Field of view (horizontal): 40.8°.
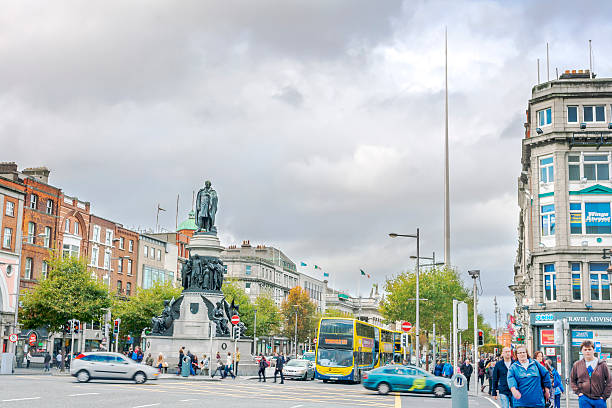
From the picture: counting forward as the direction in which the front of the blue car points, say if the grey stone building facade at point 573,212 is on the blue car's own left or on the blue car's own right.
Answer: on the blue car's own left

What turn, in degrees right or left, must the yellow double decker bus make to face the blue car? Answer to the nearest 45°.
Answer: approximately 45° to its left

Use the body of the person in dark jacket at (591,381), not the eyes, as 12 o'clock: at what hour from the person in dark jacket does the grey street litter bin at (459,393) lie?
The grey street litter bin is roughly at 4 o'clock from the person in dark jacket.

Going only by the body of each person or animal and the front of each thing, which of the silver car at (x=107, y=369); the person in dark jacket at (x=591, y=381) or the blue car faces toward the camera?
the person in dark jacket

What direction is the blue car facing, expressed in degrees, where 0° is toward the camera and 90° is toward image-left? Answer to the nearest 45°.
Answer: approximately 270°

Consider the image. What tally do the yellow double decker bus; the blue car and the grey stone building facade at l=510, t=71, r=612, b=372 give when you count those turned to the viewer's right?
1

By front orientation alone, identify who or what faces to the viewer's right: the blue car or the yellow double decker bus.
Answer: the blue car

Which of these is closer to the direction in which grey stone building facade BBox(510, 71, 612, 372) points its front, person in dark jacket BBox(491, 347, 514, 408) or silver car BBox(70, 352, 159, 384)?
the person in dark jacket
